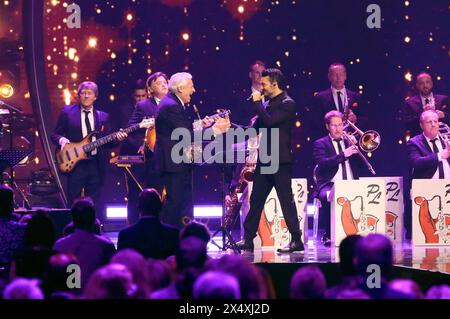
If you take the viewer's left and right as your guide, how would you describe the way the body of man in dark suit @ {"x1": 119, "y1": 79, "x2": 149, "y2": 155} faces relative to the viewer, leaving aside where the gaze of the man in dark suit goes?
facing the viewer and to the right of the viewer

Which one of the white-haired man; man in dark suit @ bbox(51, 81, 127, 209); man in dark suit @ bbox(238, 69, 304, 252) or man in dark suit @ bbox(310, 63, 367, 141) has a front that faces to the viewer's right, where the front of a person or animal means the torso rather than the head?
the white-haired man

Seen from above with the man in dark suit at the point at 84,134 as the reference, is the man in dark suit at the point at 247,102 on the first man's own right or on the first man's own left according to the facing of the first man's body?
on the first man's own left

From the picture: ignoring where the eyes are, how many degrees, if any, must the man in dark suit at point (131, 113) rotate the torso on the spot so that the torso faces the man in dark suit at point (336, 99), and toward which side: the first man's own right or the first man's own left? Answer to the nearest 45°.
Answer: approximately 45° to the first man's own left

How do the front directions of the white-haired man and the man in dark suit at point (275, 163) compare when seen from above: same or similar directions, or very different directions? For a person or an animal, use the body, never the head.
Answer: very different directions

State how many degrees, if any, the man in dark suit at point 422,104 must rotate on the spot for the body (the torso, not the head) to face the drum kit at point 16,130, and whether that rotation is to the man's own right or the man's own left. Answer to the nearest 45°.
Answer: approximately 90° to the man's own right

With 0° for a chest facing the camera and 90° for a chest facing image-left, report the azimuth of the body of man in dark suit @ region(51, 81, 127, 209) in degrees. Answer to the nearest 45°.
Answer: approximately 0°

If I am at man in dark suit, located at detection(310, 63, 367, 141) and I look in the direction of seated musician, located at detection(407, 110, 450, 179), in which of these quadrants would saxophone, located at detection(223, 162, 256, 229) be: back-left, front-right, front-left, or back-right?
back-right

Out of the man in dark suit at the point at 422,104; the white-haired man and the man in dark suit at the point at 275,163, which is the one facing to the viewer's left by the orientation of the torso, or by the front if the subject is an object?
the man in dark suit at the point at 275,163

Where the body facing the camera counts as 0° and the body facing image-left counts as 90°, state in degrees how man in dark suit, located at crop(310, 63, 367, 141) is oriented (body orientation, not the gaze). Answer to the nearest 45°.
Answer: approximately 0°

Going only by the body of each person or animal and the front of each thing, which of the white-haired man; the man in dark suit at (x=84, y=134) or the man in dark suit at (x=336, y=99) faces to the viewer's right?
the white-haired man

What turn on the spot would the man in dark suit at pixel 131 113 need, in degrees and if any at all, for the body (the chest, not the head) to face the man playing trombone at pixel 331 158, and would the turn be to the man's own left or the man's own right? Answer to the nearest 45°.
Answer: approximately 45° to the man's own left

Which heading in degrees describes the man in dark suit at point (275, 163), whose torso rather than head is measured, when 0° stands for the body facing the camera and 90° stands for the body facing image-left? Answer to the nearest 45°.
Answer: approximately 90°
